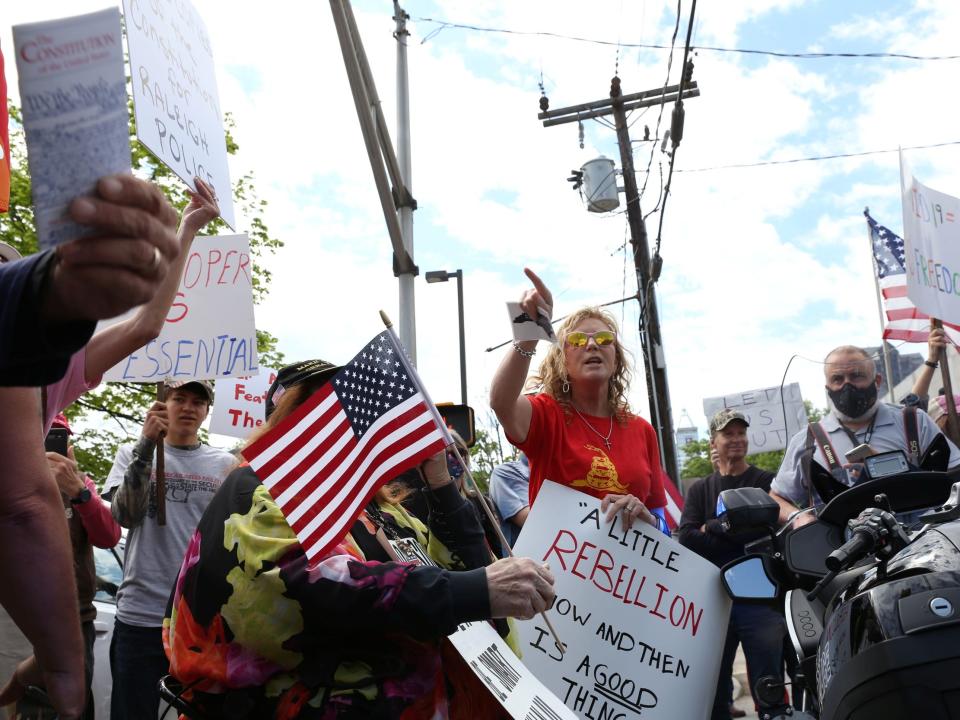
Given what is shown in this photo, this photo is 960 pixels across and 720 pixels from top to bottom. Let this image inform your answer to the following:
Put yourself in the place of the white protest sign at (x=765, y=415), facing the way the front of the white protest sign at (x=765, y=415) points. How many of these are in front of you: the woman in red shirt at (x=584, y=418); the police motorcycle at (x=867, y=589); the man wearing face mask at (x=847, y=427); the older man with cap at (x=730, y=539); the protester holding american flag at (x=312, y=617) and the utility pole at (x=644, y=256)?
5

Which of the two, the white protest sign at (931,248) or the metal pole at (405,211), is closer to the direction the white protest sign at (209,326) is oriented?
the white protest sign

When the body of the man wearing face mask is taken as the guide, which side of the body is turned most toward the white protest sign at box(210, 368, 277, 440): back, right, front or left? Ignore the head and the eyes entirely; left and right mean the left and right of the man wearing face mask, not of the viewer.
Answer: right

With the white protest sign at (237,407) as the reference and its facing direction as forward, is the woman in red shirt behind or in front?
in front
